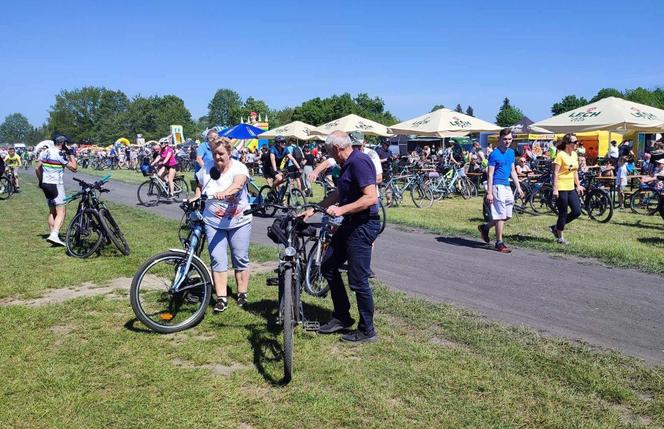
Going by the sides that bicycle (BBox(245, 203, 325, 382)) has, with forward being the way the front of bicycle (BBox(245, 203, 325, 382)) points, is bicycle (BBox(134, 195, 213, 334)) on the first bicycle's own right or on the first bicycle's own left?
on the first bicycle's own right

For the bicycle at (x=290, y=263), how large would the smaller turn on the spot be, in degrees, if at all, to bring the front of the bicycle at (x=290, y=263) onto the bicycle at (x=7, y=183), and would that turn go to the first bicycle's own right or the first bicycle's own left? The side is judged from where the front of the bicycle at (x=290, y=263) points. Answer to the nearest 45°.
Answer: approximately 135° to the first bicycle's own right

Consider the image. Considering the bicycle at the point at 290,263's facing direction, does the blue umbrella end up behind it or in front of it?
behind

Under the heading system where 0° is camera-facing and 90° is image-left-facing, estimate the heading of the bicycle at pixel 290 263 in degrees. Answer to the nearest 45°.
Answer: approximately 0°

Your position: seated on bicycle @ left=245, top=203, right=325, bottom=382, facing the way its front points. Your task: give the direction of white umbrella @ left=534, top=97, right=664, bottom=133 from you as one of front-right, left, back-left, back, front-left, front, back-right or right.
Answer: back-left

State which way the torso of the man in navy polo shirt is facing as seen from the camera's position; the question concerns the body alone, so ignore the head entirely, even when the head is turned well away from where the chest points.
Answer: to the viewer's left

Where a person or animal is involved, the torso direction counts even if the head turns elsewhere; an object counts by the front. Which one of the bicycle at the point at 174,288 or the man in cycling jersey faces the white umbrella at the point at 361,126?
the man in cycling jersey

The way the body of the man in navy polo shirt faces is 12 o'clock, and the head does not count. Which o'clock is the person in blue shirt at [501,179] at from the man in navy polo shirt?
The person in blue shirt is roughly at 4 o'clock from the man in navy polo shirt.

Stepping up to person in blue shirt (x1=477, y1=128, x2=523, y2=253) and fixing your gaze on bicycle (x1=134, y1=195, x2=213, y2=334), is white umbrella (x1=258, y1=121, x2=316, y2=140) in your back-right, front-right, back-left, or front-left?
back-right

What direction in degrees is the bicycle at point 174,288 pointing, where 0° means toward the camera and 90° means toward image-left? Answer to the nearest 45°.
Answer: approximately 45°

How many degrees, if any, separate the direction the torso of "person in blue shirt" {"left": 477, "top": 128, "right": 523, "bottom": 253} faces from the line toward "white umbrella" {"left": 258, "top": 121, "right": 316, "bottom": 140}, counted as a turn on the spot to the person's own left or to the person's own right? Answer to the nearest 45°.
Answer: approximately 180°

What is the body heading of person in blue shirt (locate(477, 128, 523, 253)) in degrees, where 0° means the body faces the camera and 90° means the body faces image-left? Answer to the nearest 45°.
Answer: approximately 315°

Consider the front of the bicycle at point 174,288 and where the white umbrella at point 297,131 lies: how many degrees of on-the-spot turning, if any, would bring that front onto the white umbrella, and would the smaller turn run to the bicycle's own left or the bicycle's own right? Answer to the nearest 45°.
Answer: approximately 135° to the bicycle's own right

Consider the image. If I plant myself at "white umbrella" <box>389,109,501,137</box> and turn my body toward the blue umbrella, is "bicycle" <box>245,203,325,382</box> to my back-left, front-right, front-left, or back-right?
back-left
